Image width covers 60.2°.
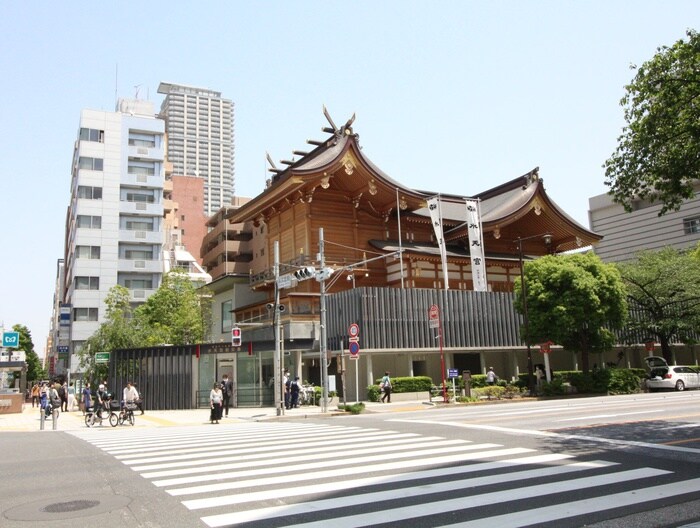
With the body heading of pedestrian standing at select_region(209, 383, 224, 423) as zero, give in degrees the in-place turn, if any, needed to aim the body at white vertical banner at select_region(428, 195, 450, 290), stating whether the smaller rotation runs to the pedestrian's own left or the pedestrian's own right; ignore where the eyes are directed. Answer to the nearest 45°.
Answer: approximately 135° to the pedestrian's own left

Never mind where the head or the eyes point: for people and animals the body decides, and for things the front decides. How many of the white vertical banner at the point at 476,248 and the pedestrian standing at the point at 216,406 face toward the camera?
2

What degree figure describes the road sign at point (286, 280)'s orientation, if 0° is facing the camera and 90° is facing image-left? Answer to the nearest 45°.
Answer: approximately 45°

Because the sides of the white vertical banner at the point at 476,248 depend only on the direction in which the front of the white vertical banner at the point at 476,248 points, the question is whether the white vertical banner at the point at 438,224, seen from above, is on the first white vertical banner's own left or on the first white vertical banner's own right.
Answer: on the first white vertical banner's own right

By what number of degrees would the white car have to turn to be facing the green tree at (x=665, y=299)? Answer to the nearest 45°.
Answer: approximately 45° to its left

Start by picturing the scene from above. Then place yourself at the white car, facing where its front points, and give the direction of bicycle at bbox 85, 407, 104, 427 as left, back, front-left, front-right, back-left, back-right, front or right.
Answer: back

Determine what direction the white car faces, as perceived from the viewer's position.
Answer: facing away from the viewer and to the right of the viewer

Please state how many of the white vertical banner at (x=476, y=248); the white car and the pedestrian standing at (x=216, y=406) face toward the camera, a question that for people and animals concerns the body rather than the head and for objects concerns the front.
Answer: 2
